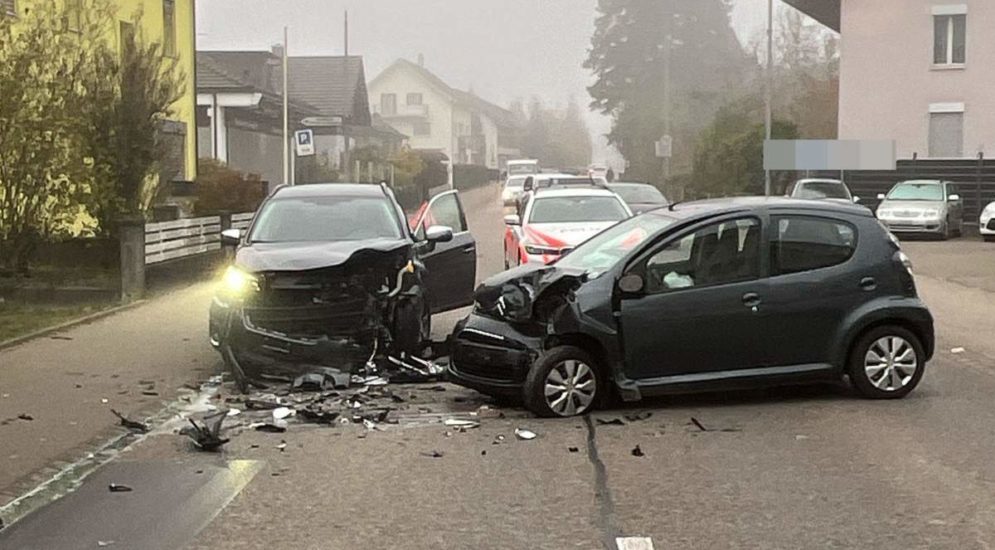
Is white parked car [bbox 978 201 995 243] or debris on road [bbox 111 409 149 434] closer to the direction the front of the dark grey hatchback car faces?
the debris on road

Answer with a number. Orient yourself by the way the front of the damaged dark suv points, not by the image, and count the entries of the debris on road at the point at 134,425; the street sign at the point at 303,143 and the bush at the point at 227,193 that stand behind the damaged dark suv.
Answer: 2

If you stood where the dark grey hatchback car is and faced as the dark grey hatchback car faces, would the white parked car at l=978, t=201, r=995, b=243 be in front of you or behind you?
behind

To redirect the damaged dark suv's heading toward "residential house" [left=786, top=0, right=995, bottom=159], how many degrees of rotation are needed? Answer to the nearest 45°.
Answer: approximately 135° to its left

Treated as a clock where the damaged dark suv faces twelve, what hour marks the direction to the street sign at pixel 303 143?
The street sign is roughly at 6 o'clock from the damaged dark suv.

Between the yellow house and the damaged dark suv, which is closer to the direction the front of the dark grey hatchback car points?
the damaged dark suv

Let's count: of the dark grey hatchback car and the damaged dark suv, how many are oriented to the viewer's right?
0

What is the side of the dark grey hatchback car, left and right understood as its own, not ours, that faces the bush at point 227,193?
right

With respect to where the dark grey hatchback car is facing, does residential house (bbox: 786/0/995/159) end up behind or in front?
behind

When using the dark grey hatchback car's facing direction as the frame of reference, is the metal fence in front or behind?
behind

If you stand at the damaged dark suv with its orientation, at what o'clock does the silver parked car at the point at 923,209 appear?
The silver parked car is roughly at 7 o'clock from the damaged dark suv.

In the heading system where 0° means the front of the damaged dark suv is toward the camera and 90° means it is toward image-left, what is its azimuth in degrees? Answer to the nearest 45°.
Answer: approximately 0°

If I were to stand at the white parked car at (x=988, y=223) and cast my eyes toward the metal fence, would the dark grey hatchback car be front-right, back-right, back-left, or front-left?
back-left

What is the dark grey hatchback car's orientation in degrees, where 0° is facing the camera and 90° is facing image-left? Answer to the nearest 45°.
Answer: approximately 45°

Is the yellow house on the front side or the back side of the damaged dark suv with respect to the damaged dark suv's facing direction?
on the back side

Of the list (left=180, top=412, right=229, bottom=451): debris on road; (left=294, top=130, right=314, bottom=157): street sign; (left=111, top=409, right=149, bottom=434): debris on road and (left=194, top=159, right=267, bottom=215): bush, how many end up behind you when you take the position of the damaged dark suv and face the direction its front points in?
2

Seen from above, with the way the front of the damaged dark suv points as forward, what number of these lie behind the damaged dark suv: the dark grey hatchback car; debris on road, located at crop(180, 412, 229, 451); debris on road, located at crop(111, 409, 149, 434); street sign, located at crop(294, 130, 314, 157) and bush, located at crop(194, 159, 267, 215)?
2

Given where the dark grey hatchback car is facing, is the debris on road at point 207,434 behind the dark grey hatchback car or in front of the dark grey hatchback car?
in front

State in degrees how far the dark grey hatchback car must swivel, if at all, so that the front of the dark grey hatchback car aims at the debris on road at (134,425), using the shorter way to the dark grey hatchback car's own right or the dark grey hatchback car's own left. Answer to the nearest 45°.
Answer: approximately 45° to the dark grey hatchback car's own right
